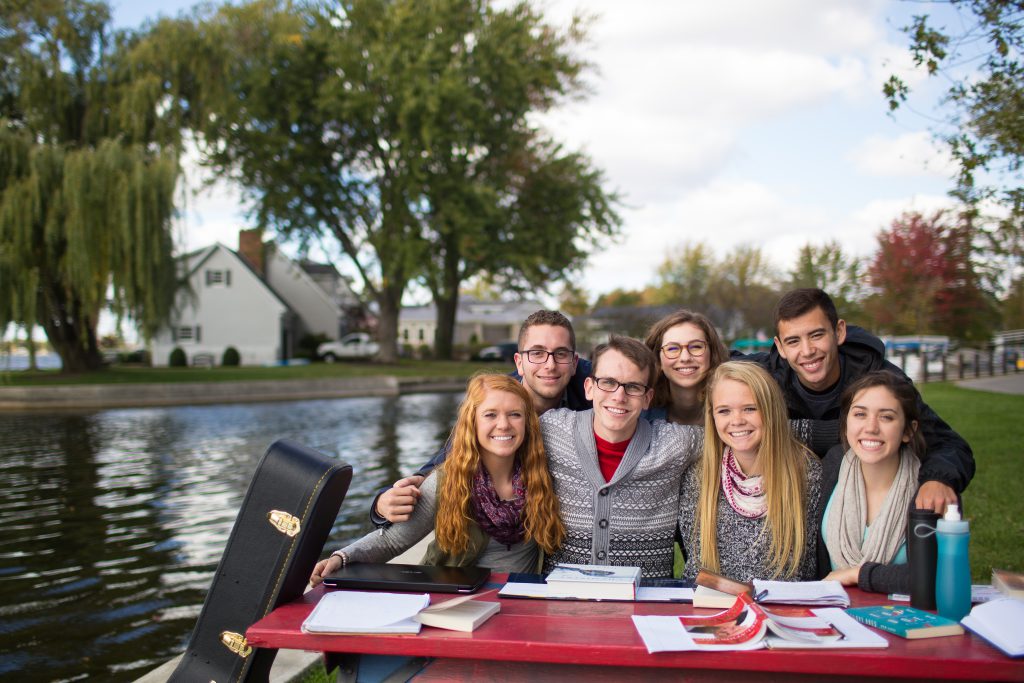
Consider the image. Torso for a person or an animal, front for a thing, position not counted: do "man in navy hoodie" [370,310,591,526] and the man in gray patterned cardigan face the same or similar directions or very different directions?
same or similar directions

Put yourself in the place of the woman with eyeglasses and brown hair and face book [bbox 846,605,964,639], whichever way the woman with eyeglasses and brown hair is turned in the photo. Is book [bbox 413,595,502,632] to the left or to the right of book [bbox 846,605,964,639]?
right

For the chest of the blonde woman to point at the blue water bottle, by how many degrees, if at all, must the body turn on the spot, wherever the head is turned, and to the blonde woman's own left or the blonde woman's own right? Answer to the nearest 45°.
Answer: approximately 45° to the blonde woman's own left

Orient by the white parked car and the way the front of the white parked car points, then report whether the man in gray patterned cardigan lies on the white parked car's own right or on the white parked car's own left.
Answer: on the white parked car's own left

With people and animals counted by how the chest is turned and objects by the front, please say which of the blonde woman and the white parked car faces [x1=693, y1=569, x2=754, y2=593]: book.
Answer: the blonde woman

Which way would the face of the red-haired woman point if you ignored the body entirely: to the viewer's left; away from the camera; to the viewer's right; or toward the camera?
toward the camera

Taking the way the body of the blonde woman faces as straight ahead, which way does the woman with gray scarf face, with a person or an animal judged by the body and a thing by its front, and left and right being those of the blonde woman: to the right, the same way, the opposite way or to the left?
the same way

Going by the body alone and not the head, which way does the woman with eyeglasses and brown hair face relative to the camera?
toward the camera

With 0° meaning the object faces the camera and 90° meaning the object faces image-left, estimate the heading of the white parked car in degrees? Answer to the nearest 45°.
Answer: approximately 90°

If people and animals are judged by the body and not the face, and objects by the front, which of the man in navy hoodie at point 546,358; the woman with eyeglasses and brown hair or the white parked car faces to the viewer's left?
the white parked car

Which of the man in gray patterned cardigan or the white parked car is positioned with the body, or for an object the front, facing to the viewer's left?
the white parked car

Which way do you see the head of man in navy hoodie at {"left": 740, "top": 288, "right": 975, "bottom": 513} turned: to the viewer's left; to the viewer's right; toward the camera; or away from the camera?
toward the camera

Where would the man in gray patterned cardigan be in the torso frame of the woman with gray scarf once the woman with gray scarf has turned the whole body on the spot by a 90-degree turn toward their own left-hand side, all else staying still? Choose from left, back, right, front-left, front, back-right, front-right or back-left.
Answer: back

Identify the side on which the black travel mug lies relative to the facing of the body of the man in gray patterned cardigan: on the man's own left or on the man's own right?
on the man's own left

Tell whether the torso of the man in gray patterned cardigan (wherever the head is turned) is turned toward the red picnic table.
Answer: yes

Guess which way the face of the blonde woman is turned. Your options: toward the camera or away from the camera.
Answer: toward the camera

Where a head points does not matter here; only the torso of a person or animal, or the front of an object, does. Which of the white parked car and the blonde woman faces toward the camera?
the blonde woman

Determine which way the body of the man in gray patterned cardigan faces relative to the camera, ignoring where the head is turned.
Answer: toward the camera

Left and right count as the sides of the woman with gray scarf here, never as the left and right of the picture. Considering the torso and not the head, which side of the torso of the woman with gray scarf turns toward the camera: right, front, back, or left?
front
